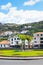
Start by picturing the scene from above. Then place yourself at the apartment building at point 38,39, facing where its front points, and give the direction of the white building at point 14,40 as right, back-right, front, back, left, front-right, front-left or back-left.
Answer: right

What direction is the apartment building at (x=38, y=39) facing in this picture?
toward the camera

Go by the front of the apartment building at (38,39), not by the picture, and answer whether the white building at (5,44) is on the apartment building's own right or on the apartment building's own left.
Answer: on the apartment building's own right
